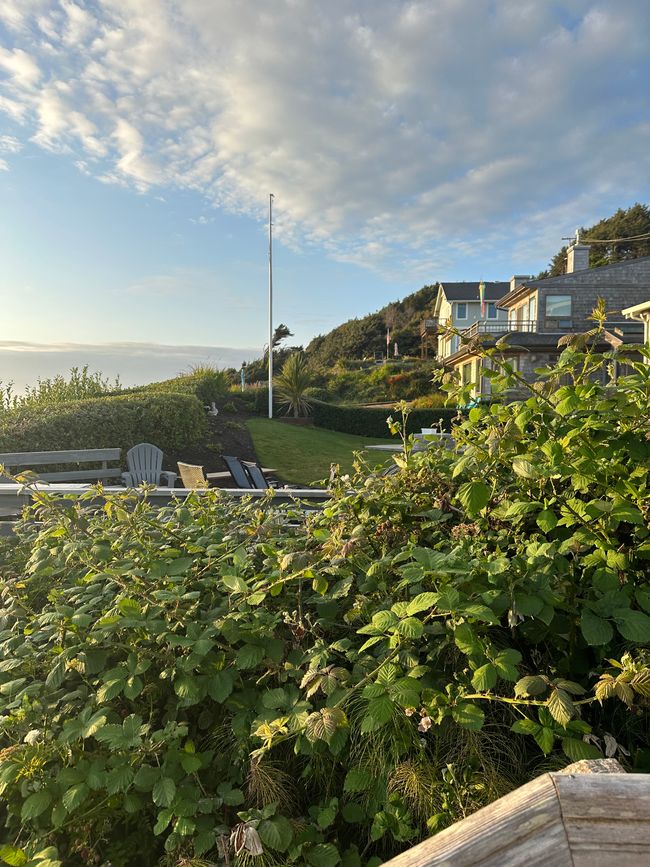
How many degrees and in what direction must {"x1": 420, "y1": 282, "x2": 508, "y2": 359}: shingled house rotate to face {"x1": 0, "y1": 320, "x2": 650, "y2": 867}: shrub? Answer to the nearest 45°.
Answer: approximately 90° to its left

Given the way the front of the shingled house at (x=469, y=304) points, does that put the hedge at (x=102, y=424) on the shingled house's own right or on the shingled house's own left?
on the shingled house's own left

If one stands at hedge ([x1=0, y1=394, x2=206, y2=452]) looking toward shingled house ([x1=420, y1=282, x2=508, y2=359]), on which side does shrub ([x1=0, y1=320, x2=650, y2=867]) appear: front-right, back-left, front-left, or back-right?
back-right

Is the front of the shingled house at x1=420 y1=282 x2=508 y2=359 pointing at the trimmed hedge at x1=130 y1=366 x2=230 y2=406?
no

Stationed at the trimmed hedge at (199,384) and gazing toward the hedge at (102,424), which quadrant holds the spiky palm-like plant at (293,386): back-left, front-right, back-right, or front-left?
back-left

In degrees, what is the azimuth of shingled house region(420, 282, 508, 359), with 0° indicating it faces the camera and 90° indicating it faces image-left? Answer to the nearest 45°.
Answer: approximately 90°

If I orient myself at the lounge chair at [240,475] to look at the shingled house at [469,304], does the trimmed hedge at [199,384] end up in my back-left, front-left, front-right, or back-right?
front-left

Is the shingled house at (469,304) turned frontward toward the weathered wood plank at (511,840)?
no

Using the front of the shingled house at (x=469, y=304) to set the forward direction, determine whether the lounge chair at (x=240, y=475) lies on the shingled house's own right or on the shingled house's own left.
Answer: on the shingled house's own left

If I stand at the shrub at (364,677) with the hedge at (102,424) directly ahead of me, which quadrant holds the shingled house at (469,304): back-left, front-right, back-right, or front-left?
front-right

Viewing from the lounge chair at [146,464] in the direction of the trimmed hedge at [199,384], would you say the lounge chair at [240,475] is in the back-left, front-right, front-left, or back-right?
back-right
